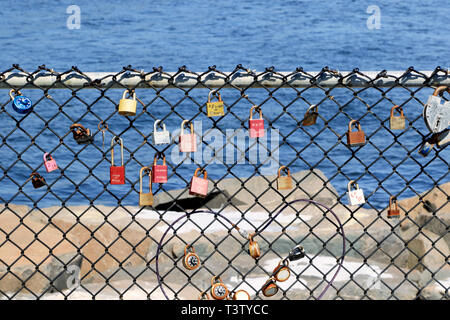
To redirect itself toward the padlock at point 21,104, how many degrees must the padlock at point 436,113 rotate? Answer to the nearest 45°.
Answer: approximately 90° to its right

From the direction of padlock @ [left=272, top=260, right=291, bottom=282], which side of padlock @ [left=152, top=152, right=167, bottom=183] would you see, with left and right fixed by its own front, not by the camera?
left

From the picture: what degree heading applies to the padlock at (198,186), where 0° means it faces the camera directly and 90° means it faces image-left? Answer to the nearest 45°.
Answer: approximately 0°

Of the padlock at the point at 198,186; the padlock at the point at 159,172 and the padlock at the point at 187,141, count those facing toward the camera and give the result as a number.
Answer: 3

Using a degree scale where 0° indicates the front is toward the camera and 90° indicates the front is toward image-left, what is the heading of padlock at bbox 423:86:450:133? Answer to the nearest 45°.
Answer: approximately 0°
